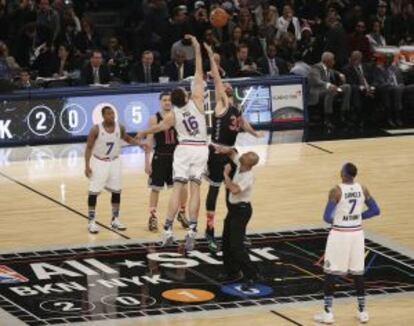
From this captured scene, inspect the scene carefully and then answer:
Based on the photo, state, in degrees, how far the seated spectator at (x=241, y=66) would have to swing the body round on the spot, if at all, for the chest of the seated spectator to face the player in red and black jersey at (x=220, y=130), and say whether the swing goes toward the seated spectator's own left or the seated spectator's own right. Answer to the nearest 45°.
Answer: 0° — they already face them

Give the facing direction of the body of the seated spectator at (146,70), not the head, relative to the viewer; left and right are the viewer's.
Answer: facing the viewer

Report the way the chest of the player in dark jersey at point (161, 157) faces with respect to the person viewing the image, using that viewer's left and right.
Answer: facing the viewer and to the right of the viewer

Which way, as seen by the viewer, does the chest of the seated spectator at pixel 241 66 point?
toward the camera

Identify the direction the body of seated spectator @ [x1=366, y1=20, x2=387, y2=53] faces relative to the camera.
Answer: toward the camera

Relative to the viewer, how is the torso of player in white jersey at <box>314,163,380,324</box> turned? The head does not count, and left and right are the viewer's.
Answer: facing away from the viewer

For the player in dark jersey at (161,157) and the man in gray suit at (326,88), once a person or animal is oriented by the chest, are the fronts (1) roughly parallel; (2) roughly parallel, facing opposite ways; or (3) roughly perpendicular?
roughly parallel

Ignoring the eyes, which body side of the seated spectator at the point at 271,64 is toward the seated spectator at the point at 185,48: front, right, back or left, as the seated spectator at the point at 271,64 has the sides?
right

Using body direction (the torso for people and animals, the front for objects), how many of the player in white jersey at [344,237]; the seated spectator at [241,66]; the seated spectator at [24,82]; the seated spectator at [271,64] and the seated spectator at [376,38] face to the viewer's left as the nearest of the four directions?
0

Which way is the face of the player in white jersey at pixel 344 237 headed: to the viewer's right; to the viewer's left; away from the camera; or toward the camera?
away from the camera

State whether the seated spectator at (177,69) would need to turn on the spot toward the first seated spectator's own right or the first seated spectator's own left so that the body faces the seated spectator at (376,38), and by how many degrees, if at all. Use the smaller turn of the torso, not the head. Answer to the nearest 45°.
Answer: approximately 135° to the first seated spectator's own left

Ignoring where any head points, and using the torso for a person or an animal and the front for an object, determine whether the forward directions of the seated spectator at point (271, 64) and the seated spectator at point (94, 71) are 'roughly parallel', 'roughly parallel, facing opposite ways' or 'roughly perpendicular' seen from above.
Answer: roughly parallel

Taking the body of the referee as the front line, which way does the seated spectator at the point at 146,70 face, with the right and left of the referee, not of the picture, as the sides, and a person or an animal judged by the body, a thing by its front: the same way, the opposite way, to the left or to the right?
to the left

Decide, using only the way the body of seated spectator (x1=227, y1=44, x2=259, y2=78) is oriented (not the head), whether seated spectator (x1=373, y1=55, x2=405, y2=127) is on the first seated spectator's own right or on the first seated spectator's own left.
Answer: on the first seated spectator's own left

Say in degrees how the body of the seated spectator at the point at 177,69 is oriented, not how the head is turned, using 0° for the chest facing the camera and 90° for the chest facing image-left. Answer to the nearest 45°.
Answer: approximately 0°

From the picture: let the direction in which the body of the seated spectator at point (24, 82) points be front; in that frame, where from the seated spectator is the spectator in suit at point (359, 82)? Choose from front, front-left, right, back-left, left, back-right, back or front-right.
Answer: left

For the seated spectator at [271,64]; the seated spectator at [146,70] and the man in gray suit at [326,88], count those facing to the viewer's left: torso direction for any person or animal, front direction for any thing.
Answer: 0

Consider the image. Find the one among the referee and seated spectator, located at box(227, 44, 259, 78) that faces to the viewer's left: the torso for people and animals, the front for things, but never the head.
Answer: the referee

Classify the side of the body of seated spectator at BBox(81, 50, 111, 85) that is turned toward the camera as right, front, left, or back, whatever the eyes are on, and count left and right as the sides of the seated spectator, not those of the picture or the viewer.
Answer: front
